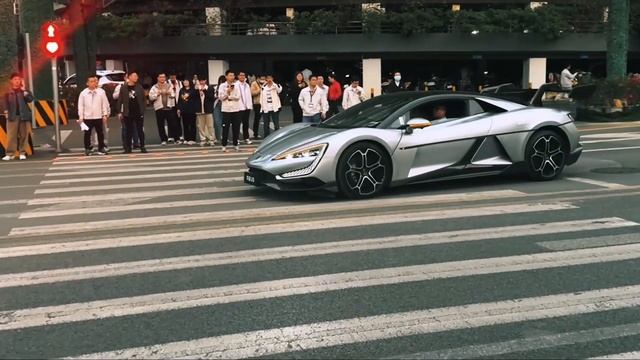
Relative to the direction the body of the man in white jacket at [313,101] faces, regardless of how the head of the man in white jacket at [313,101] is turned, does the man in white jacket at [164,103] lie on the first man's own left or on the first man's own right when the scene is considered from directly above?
on the first man's own right

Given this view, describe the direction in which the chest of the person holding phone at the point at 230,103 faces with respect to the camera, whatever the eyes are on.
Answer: toward the camera

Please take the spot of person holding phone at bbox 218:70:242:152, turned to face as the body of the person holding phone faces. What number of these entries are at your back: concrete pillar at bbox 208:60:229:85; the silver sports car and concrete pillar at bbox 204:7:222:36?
2

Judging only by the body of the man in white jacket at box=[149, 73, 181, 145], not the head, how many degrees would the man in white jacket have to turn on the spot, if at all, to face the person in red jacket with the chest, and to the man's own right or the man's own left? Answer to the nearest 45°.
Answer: approximately 90° to the man's own left

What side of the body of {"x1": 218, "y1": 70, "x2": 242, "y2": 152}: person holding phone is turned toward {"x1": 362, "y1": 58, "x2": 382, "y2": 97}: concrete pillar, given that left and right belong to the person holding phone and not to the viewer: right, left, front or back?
back

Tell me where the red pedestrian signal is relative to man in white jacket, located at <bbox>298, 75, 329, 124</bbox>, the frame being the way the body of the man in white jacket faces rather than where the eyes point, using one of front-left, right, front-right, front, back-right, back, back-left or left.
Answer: right

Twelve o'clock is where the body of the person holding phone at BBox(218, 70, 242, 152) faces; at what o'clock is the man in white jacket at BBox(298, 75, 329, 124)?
The man in white jacket is roughly at 8 o'clock from the person holding phone.

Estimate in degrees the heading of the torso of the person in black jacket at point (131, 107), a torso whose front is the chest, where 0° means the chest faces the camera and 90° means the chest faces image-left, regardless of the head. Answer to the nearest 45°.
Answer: approximately 0°

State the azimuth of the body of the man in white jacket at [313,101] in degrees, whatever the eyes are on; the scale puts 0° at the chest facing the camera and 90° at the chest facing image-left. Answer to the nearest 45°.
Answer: approximately 0°

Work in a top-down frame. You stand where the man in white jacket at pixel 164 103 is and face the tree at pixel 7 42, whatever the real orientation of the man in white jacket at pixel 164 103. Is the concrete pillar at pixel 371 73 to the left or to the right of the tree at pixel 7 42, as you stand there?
right

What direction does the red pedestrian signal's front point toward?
toward the camera

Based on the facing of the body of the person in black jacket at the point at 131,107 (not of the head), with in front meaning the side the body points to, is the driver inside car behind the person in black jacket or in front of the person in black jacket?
in front

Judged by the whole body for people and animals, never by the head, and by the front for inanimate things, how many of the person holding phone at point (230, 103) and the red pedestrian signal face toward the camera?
2

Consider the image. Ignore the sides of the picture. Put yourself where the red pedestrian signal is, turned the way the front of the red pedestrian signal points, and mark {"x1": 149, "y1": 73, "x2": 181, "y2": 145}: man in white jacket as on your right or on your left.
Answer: on your left

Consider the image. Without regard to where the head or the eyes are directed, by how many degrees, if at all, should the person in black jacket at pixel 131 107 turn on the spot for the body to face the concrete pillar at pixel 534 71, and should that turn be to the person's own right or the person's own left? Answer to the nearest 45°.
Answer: approximately 135° to the person's own left
